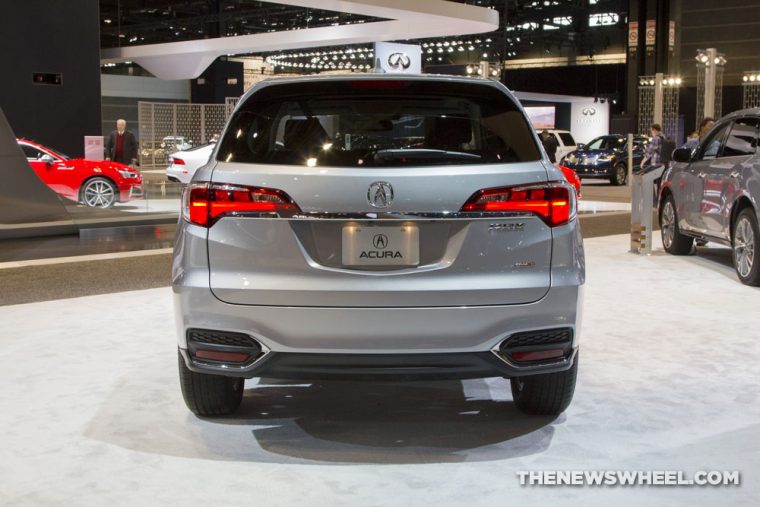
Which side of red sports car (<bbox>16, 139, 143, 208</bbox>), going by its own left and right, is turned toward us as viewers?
right

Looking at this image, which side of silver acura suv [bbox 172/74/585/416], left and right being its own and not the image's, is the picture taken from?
back

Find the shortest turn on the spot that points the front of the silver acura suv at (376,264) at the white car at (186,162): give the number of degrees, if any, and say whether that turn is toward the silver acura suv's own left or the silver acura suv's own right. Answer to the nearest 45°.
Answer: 0° — it already faces it

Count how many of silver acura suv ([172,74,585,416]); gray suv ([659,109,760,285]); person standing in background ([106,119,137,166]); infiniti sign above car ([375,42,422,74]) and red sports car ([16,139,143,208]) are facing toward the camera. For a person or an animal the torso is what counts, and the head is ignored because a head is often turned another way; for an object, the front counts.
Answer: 2

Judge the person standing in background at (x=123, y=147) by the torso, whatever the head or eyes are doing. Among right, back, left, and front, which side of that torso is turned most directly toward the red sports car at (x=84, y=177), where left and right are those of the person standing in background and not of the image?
front

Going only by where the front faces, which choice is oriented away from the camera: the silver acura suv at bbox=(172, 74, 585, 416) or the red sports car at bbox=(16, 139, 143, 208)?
the silver acura suv

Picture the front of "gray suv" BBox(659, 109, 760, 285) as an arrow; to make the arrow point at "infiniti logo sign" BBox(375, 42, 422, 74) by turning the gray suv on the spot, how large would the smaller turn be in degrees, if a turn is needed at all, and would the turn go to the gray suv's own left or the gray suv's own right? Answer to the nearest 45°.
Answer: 0° — it already faces it

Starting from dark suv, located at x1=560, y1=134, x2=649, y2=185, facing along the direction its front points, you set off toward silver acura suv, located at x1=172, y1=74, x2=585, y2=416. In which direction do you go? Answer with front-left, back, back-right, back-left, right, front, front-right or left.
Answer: front-left

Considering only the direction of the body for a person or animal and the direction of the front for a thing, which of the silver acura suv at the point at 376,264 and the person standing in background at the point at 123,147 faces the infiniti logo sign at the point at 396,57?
the silver acura suv

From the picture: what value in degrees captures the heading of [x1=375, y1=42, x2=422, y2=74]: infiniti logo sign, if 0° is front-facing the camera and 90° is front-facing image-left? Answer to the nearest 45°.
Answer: approximately 0°

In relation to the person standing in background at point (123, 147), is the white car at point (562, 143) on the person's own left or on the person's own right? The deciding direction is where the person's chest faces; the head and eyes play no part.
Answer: on the person's own left

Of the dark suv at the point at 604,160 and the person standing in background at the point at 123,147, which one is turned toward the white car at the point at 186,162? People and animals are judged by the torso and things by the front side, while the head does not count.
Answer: the dark suv
